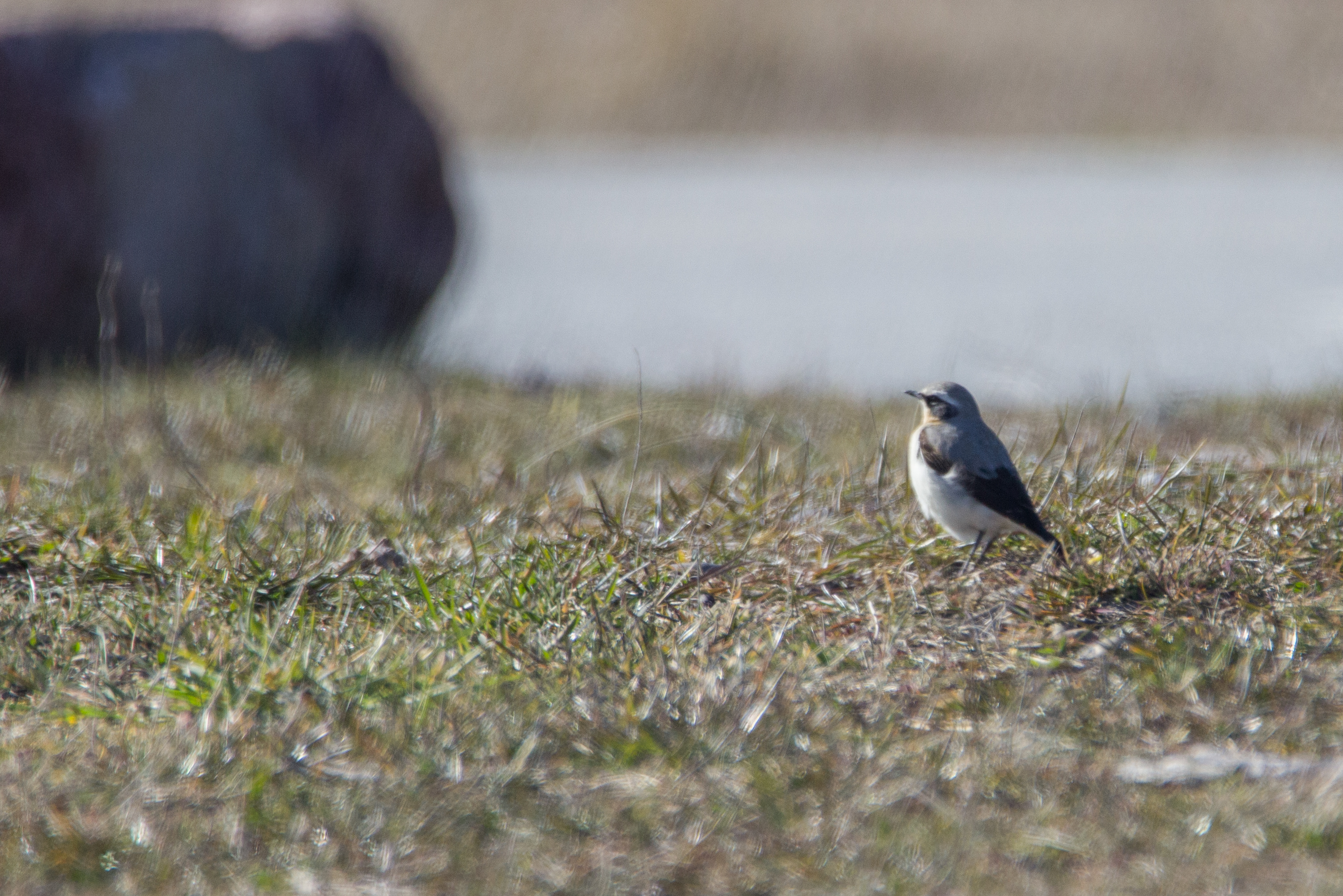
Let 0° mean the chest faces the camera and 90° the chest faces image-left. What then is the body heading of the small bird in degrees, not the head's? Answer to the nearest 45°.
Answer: approximately 90°
